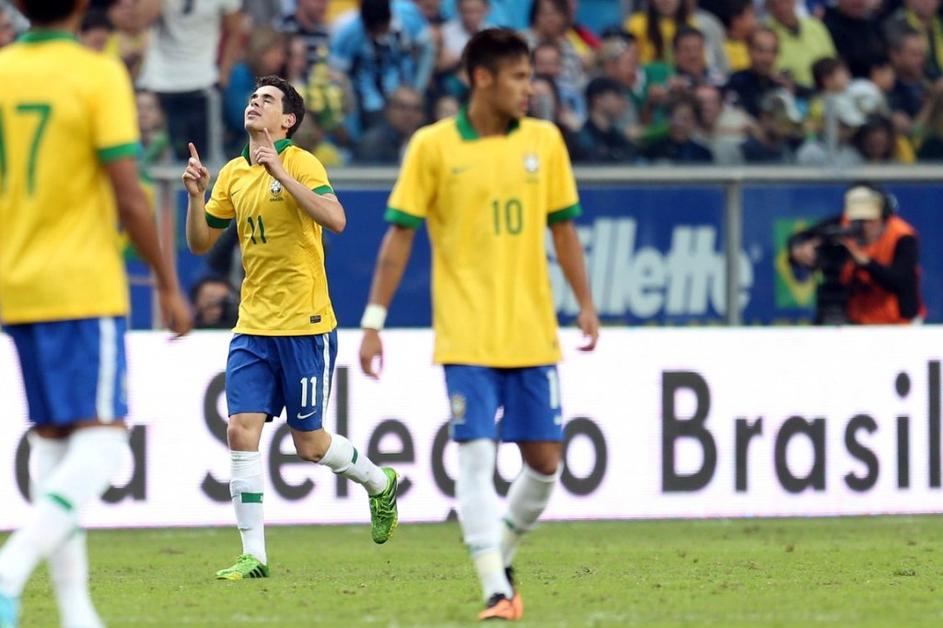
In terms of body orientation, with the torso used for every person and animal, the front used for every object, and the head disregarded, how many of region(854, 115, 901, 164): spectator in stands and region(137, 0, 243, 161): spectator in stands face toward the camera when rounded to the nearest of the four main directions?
2

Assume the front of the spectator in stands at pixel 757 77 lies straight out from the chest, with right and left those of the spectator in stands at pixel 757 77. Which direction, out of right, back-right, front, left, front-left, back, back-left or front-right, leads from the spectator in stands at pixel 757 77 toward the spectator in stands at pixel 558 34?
right

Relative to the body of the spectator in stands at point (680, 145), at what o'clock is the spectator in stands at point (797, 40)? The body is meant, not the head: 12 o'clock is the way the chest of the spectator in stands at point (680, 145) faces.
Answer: the spectator in stands at point (797, 40) is roughly at 7 o'clock from the spectator in stands at point (680, 145).

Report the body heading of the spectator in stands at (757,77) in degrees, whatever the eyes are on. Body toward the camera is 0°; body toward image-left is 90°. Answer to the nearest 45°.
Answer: approximately 0°

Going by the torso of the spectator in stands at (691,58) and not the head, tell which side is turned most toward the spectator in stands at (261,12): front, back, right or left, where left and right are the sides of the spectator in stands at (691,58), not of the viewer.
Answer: right

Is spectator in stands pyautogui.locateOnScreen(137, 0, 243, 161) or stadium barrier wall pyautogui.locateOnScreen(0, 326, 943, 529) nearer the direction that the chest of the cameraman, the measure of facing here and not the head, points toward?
the stadium barrier wall

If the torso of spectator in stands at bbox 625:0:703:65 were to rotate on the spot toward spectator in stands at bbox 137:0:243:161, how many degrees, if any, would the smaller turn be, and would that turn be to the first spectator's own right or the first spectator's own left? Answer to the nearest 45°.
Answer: approximately 45° to the first spectator's own right

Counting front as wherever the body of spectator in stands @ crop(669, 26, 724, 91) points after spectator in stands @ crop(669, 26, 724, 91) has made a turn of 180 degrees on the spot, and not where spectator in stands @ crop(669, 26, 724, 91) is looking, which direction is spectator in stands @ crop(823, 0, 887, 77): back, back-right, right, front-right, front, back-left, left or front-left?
front-right
